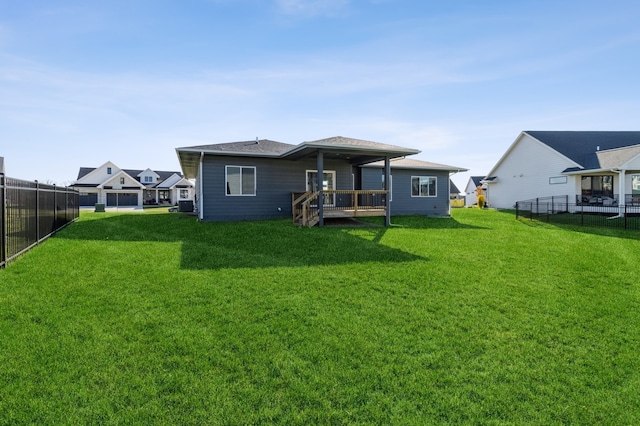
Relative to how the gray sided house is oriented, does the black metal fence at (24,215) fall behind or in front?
behind

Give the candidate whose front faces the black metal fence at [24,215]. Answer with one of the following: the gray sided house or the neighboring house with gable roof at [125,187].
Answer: the neighboring house with gable roof

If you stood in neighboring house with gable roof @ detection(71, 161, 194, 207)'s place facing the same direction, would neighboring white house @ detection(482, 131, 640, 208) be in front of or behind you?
in front

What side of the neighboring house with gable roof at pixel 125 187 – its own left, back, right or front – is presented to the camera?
front

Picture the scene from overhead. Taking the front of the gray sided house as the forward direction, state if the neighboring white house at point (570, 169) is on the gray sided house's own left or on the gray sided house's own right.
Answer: on the gray sided house's own right

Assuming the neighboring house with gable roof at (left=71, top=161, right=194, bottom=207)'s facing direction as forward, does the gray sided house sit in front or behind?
in front

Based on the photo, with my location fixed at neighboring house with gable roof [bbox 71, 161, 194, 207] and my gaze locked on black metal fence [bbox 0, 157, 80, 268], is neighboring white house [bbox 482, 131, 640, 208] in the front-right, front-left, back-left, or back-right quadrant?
front-left

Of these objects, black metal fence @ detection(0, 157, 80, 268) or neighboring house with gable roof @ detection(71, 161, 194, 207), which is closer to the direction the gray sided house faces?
the neighboring house with gable roof

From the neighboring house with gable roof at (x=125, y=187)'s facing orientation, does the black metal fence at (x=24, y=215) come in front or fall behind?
in front

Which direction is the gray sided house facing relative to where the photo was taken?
away from the camera

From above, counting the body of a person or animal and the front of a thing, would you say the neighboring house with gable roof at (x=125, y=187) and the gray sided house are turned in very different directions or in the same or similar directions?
very different directions

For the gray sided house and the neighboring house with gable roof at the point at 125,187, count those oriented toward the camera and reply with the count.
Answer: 1
